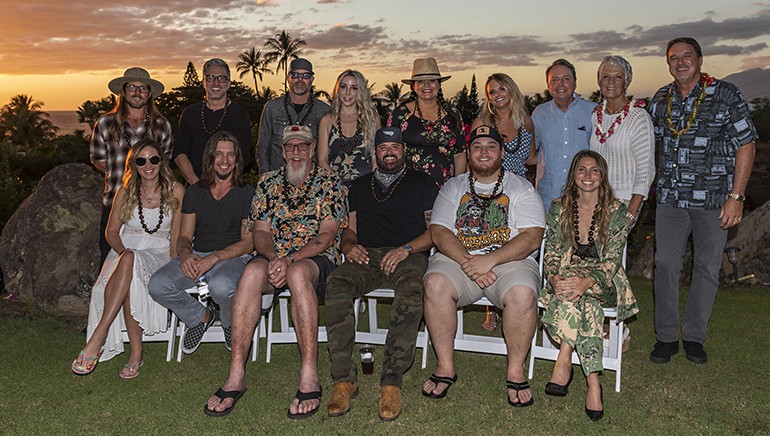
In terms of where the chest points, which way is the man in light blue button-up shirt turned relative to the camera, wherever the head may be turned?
toward the camera

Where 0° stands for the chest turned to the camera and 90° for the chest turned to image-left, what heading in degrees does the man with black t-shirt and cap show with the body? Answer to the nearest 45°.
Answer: approximately 0°

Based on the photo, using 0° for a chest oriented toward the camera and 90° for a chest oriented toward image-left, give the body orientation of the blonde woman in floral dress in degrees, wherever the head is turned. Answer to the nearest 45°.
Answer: approximately 0°

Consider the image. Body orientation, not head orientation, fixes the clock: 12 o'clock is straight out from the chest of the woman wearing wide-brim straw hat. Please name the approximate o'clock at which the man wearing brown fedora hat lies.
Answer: The man wearing brown fedora hat is roughly at 3 o'clock from the woman wearing wide-brim straw hat.

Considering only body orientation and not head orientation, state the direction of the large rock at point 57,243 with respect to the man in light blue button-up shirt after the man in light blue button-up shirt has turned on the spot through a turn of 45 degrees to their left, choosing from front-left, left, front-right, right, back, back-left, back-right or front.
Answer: back-right

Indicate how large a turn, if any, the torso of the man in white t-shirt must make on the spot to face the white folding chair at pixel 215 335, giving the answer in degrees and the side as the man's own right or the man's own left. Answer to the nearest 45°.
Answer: approximately 90° to the man's own right

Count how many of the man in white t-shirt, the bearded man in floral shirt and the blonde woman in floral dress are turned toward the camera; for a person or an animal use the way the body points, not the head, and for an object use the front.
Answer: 3

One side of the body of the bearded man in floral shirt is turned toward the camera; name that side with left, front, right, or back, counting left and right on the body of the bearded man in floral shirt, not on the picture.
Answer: front

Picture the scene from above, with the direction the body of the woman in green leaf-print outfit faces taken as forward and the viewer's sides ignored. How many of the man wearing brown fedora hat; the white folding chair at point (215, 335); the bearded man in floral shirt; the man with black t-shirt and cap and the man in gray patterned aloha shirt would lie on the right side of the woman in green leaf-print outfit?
4

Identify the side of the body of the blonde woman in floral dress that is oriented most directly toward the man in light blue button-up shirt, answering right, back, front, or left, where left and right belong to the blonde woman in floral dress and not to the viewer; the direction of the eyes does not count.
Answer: left

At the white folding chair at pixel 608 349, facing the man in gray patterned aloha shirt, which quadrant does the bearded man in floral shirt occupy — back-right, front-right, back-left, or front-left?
back-left

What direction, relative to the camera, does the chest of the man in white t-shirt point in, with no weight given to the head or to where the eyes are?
toward the camera
